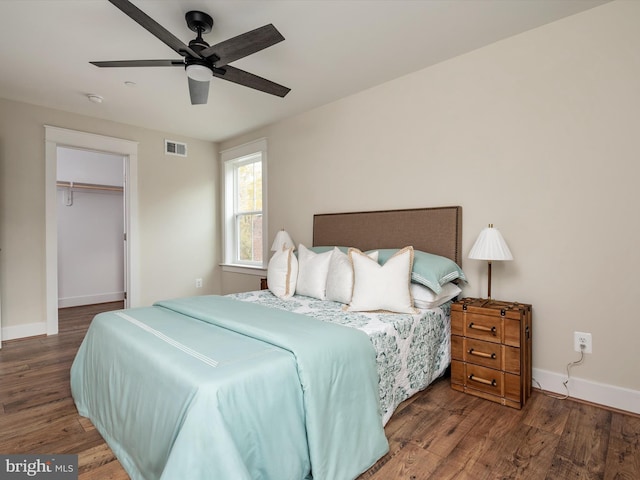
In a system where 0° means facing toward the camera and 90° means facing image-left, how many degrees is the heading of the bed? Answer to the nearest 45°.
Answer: approximately 45°

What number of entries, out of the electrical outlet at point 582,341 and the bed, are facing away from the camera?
0

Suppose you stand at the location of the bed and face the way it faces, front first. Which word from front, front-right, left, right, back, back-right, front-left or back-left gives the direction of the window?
back-right

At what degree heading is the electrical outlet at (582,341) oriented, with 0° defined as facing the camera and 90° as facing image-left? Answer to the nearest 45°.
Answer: approximately 0°
